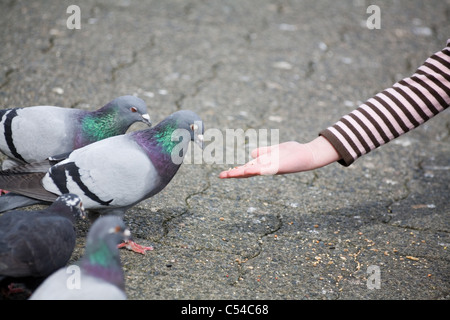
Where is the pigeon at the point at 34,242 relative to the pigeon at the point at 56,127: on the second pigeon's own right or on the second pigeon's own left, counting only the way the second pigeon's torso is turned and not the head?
on the second pigeon's own right

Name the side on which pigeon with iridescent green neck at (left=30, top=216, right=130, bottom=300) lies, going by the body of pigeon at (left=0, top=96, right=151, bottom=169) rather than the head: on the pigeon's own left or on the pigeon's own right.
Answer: on the pigeon's own right

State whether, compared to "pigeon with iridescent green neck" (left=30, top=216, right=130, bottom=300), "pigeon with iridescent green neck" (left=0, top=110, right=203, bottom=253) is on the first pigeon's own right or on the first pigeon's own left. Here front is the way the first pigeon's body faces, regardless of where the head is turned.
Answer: on the first pigeon's own left

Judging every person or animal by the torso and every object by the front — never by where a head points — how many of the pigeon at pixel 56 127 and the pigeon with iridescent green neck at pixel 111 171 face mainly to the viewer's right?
2

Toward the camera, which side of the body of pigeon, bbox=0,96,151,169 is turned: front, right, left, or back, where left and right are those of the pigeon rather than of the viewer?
right

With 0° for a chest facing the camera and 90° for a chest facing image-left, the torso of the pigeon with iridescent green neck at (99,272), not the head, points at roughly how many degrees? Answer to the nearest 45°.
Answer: approximately 270°

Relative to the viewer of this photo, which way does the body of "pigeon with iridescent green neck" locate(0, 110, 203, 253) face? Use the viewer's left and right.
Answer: facing to the right of the viewer

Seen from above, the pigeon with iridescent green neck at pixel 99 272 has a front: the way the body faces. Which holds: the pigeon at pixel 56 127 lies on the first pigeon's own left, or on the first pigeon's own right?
on the first pigeon's own left

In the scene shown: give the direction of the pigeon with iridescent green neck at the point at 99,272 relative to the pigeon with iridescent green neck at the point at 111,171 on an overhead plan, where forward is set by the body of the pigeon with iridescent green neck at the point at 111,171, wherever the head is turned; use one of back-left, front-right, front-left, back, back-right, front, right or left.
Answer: right
